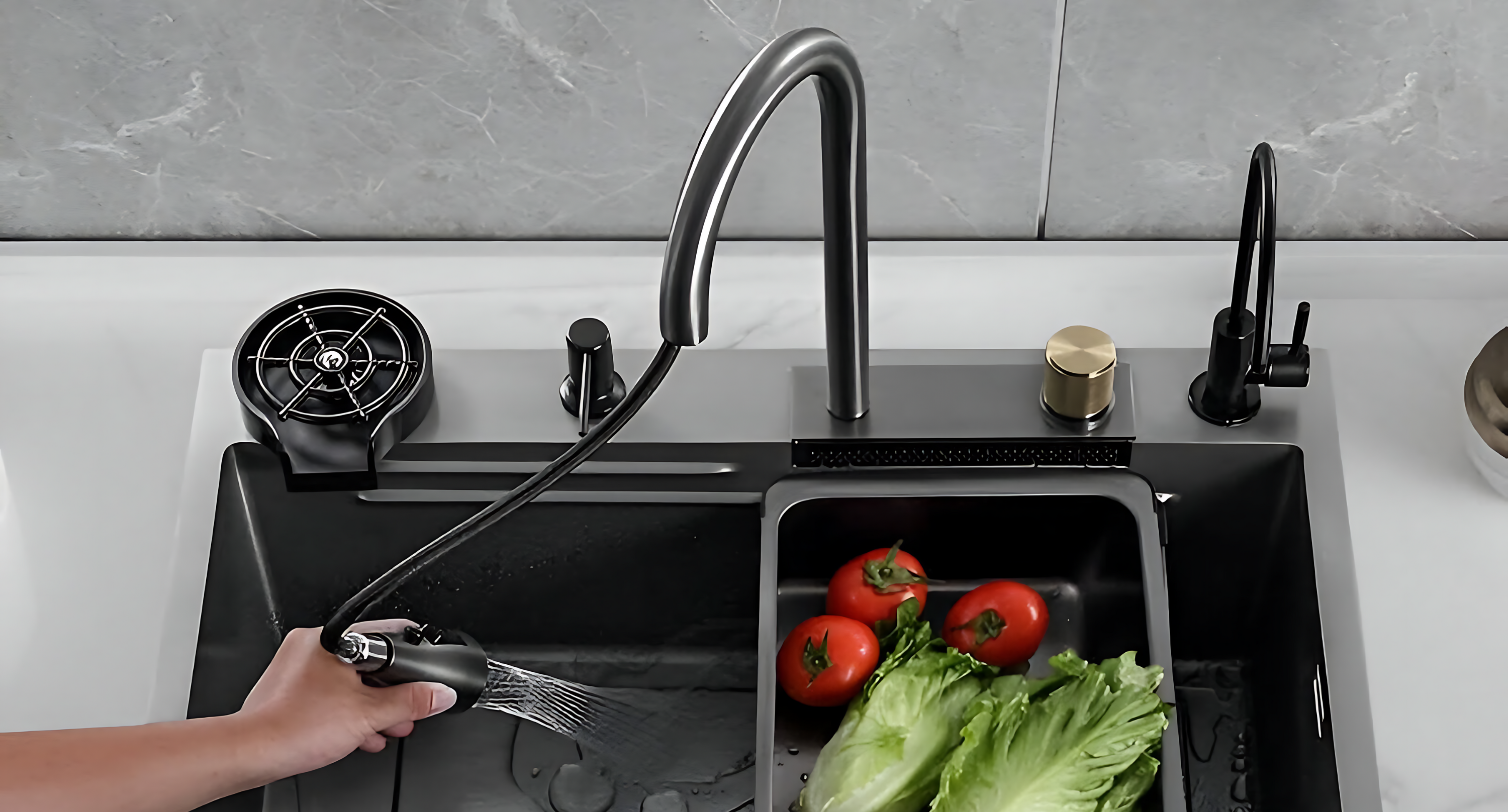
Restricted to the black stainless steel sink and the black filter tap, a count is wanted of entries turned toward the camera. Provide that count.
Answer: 2

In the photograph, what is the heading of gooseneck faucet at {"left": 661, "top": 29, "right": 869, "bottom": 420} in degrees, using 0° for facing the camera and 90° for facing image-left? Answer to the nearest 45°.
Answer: approximately 45°

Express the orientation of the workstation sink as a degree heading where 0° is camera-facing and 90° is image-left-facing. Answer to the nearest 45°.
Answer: approximately 0°
